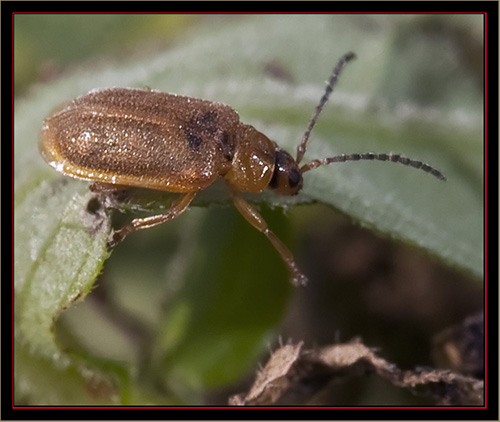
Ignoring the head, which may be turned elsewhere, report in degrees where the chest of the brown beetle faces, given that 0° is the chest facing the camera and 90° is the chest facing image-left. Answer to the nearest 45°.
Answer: approximately 270°
